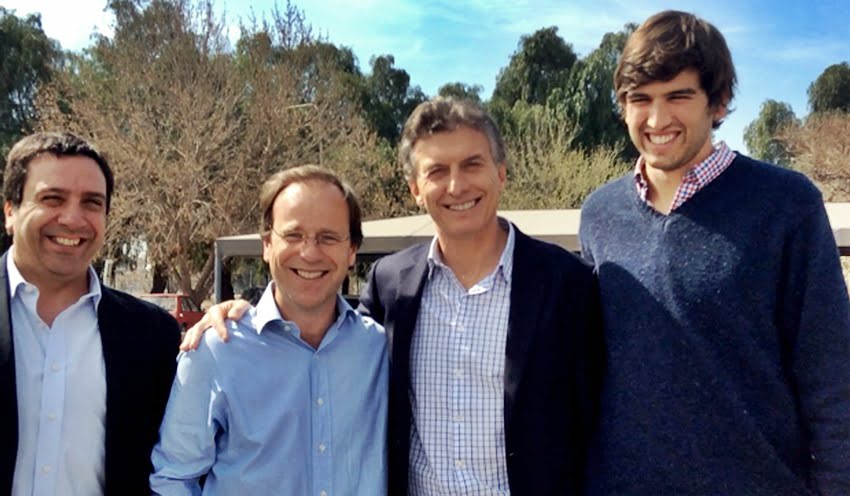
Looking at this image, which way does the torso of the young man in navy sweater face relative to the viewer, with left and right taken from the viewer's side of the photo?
facing the viewer and to the left of the viewer

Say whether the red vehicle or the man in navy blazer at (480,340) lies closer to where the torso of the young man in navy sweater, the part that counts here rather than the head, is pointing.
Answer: the man in navy blazer

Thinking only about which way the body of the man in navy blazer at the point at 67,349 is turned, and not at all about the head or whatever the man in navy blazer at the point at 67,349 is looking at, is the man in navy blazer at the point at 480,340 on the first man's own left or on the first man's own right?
on the first man's own left

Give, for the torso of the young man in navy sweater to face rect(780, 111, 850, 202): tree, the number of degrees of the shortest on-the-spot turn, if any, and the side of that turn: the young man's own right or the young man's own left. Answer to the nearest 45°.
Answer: approximately 135° to the young man's own right

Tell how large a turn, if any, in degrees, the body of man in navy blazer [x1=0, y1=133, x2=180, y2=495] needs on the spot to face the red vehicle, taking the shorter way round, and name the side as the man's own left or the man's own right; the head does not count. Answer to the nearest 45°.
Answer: approximately 180°

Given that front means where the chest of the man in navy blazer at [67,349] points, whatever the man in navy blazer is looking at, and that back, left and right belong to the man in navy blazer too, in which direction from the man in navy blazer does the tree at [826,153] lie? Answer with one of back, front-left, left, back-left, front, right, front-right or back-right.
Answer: back-left

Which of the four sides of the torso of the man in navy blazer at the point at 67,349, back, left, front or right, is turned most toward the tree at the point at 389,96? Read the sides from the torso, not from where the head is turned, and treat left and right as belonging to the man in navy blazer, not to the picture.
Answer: back

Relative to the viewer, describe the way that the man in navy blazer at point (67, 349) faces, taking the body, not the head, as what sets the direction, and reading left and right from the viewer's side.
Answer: facing the viewer

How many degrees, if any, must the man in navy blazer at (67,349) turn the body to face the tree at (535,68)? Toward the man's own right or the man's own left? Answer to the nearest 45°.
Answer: approximately 135° to the man's own left

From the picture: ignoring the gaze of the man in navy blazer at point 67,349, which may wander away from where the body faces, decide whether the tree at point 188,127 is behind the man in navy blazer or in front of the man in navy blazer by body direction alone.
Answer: behind

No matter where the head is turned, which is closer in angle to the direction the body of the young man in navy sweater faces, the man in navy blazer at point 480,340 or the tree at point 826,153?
the man in navy blazer

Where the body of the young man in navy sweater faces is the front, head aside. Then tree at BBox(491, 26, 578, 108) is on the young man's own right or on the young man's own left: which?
on the young man's own right
